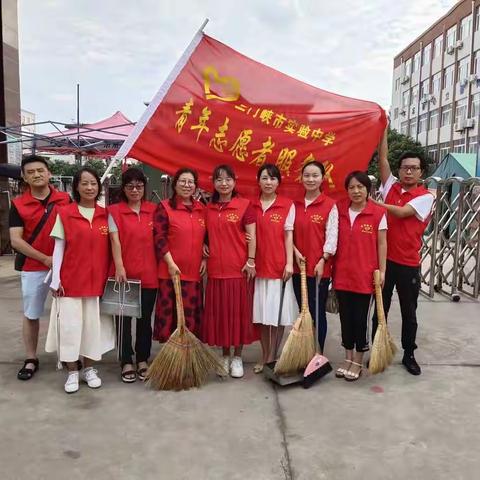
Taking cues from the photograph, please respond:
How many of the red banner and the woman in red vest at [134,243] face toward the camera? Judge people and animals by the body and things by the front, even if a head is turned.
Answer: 2

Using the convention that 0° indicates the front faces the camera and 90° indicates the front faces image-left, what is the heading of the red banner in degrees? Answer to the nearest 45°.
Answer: approximately 0°

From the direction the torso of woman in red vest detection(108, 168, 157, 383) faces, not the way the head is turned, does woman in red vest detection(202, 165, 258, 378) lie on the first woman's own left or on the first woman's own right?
on the first woman's own left

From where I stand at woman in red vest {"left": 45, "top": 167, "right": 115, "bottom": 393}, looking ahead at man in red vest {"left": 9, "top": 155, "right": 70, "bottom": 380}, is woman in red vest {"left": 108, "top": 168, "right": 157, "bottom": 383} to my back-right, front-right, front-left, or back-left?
back-right

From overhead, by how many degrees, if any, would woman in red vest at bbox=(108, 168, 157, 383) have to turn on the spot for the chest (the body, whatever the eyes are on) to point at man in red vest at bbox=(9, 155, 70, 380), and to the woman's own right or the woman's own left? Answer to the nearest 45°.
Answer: approximately 90° to the woman's own right

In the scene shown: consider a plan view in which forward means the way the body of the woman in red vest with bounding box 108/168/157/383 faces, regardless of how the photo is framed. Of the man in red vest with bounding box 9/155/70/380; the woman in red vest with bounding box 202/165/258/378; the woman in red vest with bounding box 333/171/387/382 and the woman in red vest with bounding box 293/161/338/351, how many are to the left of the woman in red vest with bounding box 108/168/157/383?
3

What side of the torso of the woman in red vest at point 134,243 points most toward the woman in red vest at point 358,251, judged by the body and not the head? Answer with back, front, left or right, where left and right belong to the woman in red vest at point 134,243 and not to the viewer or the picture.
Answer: left

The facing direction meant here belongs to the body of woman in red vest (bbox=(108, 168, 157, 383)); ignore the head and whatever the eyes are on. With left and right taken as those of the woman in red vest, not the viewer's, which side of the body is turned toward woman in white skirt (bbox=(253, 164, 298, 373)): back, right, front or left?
left
